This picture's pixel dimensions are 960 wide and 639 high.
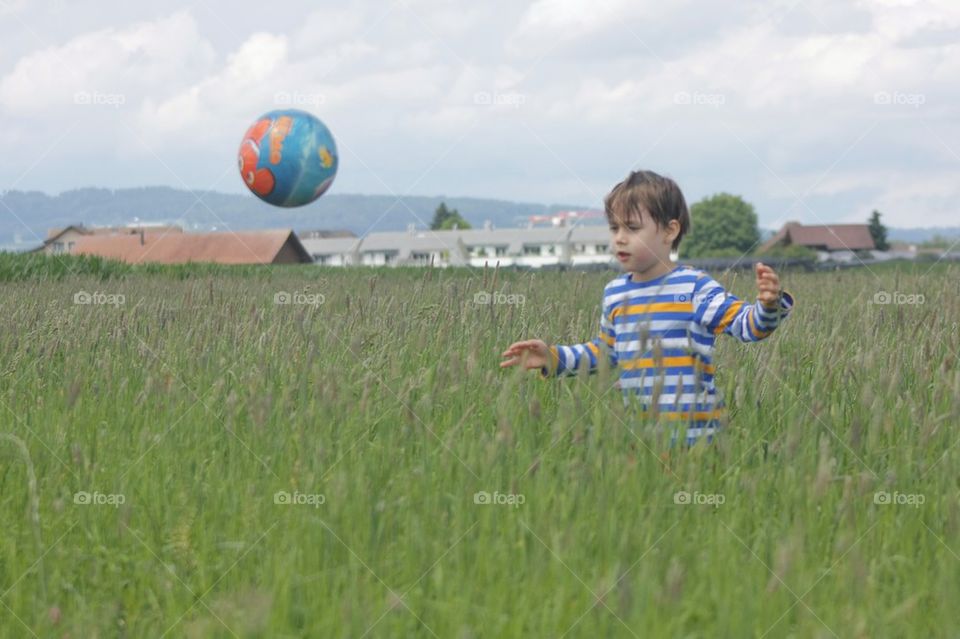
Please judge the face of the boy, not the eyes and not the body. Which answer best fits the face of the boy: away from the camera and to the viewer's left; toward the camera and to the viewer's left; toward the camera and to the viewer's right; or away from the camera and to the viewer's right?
toward the camera and to the viewer's left

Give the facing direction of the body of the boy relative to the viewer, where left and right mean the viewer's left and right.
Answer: facing the viewer and to the left of the viewer

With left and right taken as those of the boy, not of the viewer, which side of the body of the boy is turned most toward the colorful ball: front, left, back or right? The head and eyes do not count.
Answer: right
